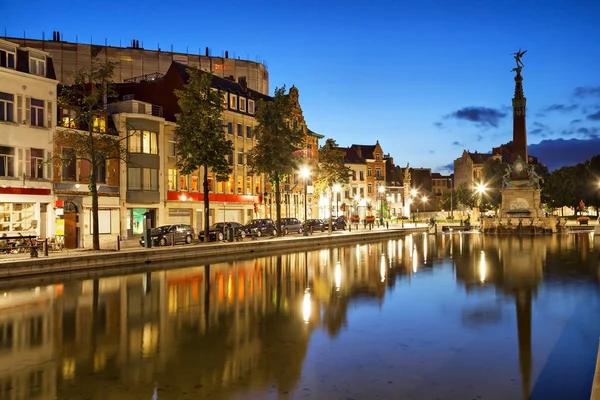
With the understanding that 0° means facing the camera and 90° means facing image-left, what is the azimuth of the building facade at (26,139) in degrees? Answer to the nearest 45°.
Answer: approximately 315°

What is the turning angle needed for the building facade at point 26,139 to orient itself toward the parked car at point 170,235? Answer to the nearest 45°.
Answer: approximately 45° to its left
